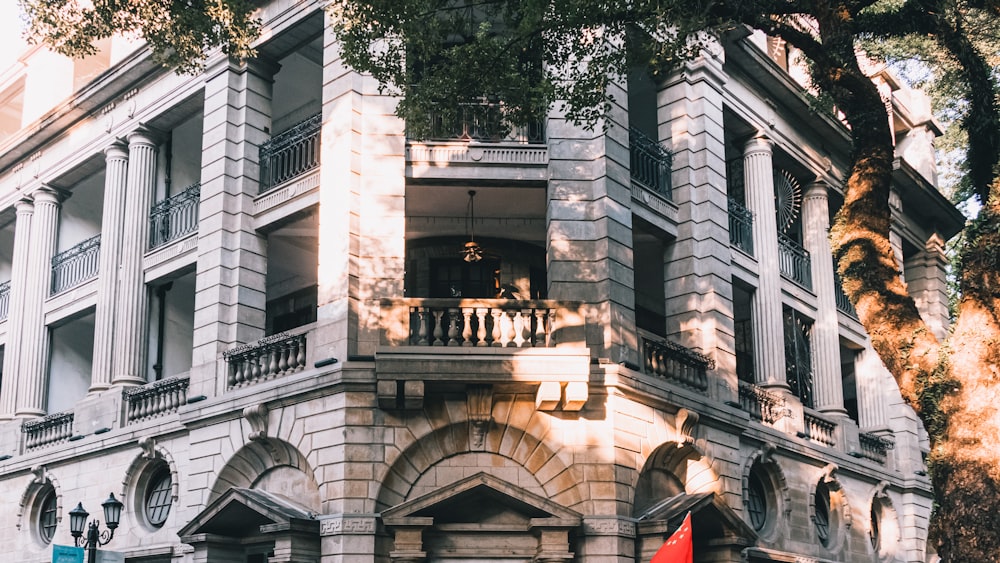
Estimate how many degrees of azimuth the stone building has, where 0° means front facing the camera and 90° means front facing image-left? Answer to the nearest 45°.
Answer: approximately 0°

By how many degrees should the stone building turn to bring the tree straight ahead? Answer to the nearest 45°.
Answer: approximately 45° to its left
